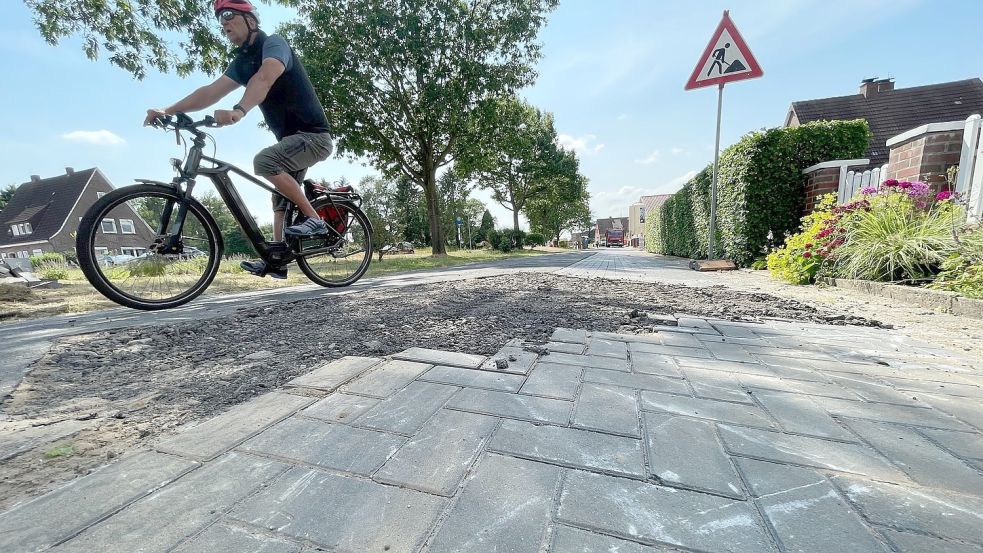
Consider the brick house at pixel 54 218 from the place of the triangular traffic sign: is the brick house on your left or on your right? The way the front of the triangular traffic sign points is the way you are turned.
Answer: on your right

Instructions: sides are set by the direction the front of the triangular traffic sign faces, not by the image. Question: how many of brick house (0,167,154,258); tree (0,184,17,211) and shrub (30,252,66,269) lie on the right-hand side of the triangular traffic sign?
3

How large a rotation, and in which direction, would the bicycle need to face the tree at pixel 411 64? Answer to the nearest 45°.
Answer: approximately 180°

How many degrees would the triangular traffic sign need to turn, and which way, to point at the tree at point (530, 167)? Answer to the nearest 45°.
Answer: approximately 135° to its right

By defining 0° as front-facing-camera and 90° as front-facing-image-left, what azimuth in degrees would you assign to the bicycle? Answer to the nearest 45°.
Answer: approximately 45°
